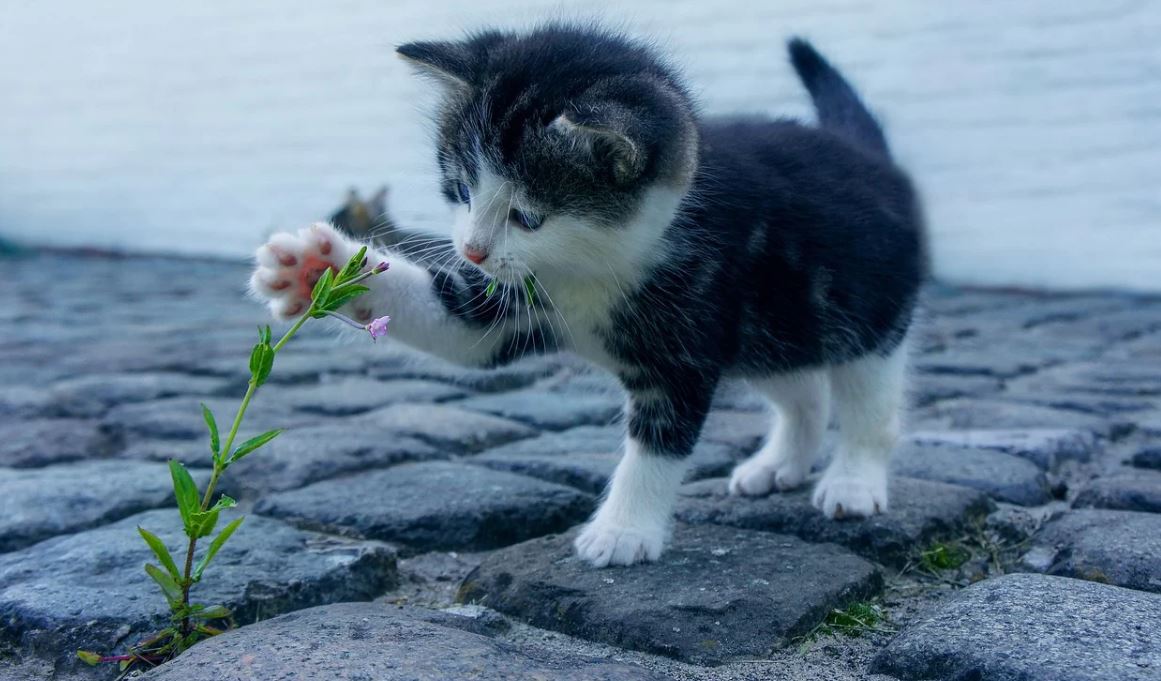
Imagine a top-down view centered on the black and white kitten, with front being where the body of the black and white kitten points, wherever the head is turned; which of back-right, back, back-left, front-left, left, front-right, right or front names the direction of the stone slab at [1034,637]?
left

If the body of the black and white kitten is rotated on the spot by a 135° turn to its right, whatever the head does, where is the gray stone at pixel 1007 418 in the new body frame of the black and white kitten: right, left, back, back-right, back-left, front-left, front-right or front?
front-right

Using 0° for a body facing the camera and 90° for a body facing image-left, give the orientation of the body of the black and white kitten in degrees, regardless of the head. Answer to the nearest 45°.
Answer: approximately 45°

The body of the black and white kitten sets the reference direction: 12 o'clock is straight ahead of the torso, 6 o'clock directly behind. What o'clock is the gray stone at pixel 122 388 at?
The gray stone is roughly at 3 o'clock from the black and white kitten.

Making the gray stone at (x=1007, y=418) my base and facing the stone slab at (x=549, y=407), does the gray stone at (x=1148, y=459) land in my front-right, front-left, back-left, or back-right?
back-left

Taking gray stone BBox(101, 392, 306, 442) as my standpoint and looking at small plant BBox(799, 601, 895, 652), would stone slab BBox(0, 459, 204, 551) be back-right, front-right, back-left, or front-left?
front-right

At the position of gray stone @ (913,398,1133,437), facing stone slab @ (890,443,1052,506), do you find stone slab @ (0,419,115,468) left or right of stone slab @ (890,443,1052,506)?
right

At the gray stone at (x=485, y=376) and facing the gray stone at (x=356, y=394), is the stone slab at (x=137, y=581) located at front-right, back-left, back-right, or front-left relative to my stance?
front-left

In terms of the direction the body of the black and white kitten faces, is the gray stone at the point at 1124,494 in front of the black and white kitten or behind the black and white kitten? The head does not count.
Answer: behind

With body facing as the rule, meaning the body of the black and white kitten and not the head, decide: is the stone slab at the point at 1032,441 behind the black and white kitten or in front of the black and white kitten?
behind

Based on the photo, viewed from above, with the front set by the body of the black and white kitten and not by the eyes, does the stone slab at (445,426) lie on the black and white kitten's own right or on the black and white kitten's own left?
on the black and white kitten's own right

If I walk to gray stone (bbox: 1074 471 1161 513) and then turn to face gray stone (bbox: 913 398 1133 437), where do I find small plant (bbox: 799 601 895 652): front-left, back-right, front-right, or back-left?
back-left

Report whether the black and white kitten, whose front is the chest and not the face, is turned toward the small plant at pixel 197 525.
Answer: yes

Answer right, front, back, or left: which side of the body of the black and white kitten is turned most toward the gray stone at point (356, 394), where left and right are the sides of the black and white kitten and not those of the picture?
right
